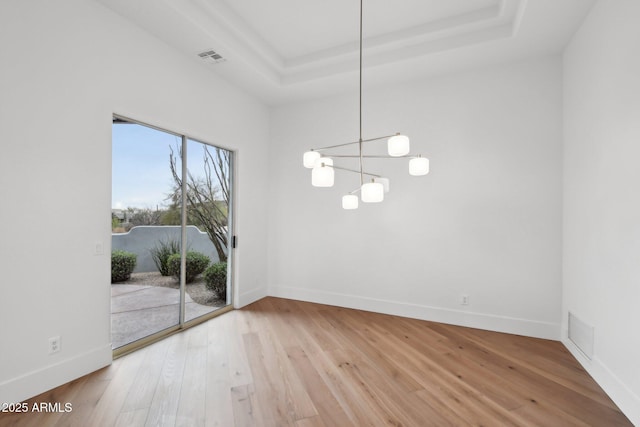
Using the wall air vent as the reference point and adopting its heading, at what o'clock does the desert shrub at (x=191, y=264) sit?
The desert shrub is roughly at 11 o'clock from the wall air vent.

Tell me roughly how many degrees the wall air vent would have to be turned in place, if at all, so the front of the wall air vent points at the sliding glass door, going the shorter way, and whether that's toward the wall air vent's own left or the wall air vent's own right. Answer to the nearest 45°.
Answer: approximately 45° to the wall air vent's own left

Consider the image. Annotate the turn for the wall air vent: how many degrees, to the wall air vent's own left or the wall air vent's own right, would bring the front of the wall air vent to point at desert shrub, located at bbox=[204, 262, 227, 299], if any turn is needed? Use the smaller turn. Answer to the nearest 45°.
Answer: approximately 45° to the wall air vent's own left

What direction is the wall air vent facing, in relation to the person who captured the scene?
facing to the left of the viewer

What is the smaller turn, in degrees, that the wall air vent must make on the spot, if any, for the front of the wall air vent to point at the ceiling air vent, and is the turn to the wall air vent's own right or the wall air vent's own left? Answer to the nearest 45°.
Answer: approximately 45° to the wall air vent's own left

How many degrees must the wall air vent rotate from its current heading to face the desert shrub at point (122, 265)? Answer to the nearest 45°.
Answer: approximately 45° to its left
